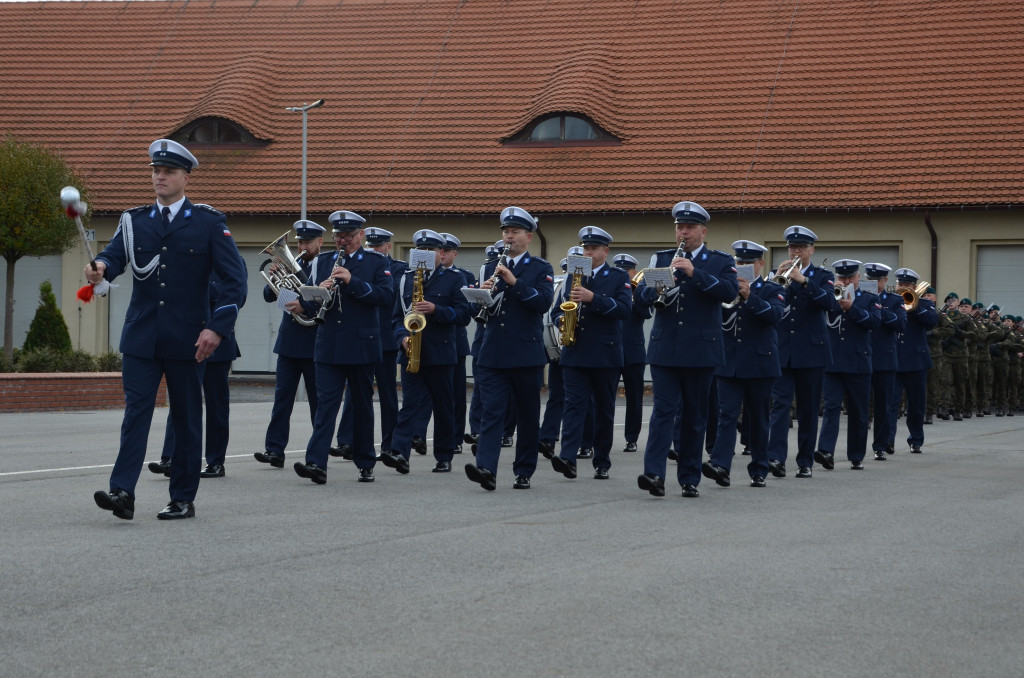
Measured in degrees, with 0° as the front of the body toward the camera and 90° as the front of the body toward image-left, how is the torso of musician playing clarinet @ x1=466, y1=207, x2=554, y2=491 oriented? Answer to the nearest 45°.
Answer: approximately 45°

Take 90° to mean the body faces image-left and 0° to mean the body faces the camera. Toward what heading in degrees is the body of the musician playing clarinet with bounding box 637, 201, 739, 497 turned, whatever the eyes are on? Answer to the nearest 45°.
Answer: approximately 45°

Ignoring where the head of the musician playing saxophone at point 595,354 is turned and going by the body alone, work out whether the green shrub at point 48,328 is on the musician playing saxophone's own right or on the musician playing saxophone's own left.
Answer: on the musician playing saxophone's own right

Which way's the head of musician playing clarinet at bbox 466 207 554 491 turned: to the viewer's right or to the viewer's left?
to the viewer's left

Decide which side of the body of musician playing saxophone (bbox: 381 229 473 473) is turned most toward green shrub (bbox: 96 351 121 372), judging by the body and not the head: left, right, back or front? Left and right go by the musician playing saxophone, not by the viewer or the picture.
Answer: right

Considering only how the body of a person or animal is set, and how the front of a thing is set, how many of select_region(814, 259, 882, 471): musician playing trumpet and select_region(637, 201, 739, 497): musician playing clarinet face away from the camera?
0
